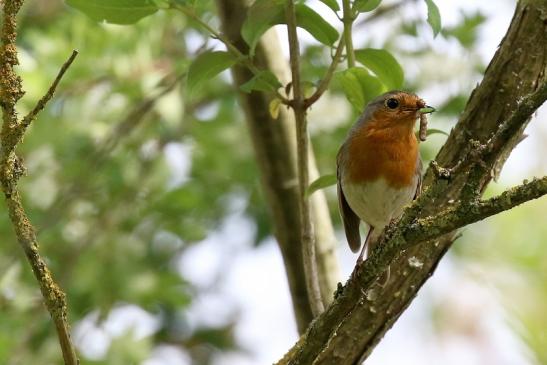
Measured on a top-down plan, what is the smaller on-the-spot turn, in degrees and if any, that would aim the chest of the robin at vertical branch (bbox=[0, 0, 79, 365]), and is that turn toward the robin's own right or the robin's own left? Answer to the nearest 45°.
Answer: approximately 90° to the robin's own right

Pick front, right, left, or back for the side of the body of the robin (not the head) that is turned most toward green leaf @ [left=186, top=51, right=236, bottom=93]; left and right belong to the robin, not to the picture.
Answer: right

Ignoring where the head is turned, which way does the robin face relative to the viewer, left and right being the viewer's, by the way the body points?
facing the viewer and to the right of the viewer

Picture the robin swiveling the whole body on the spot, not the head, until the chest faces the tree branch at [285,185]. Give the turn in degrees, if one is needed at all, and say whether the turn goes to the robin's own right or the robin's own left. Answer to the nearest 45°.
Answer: approximately 135° to the robin's own right
